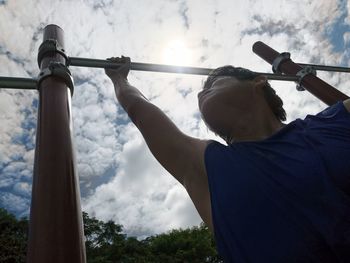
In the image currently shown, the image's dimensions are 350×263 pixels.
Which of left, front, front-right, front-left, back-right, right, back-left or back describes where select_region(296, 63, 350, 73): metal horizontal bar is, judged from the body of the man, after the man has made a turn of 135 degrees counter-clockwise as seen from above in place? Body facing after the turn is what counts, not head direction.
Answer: front-left

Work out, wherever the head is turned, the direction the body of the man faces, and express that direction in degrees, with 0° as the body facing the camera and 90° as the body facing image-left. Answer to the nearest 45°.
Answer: approximately 45°

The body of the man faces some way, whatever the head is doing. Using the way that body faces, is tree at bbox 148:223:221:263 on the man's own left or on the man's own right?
on the man's own right

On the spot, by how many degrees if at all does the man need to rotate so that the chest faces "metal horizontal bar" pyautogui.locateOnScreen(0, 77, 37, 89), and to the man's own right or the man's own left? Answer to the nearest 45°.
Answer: approximately 45° to the man's own right

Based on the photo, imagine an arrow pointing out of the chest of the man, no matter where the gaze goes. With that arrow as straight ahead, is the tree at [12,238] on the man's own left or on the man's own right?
on the man's own right

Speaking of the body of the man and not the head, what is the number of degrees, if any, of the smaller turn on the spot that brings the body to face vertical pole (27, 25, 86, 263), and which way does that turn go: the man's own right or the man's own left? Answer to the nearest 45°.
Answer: approximately 90° to the man's own right

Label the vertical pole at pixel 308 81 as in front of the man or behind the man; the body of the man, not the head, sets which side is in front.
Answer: behind

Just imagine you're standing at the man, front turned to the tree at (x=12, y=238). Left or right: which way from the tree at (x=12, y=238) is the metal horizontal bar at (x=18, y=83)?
left
